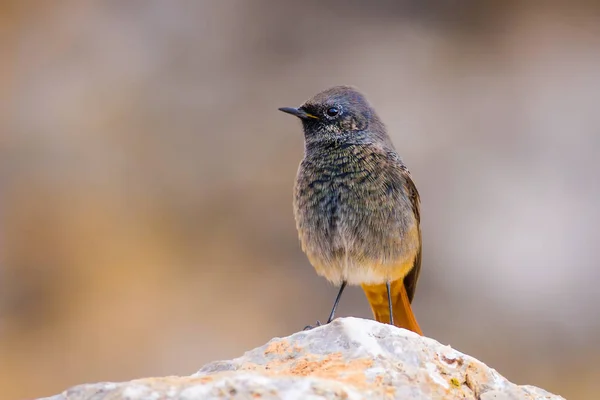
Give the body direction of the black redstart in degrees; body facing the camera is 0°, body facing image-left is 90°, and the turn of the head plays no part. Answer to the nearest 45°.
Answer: approximately 45°
